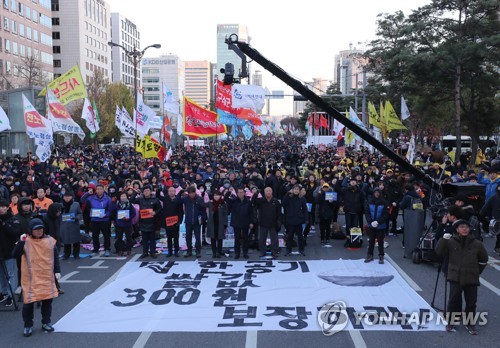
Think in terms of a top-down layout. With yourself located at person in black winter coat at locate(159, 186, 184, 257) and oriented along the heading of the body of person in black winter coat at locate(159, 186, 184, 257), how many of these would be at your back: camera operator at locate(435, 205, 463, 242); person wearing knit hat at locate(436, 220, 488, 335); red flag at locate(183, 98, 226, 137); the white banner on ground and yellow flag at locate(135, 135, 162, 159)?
2

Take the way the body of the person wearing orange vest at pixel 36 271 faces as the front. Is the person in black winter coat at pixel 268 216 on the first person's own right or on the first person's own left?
on the first person's own left

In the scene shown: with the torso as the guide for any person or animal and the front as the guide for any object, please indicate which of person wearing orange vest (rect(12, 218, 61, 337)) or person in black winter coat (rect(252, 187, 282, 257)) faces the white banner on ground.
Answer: the person in black winter coat

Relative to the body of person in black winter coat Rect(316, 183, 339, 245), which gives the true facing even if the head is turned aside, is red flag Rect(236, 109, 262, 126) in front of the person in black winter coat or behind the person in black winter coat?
behind

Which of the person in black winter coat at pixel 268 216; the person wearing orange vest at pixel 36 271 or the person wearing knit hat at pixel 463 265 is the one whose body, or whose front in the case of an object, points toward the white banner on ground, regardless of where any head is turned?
the person in black winter coat

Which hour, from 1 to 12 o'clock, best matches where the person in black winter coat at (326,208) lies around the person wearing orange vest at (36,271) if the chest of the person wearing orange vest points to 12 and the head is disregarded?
The person in black winter coat is roughly at 8 o'clock from the person wearing orange vest.

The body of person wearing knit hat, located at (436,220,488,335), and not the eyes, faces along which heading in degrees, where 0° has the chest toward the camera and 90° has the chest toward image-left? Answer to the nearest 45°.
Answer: approximately 0°

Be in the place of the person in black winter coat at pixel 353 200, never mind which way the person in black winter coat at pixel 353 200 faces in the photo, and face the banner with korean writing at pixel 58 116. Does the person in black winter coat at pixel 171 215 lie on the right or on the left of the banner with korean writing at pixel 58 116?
left

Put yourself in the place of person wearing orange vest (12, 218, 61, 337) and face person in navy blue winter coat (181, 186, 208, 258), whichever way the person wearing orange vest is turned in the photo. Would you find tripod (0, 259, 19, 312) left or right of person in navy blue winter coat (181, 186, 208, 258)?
left

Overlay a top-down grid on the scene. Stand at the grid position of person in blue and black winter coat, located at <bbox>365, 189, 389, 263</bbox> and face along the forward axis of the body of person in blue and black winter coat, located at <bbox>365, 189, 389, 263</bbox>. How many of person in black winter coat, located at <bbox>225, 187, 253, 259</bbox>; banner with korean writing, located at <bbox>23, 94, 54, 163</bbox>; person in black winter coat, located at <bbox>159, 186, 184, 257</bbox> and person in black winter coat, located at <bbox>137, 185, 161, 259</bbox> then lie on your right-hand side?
4
